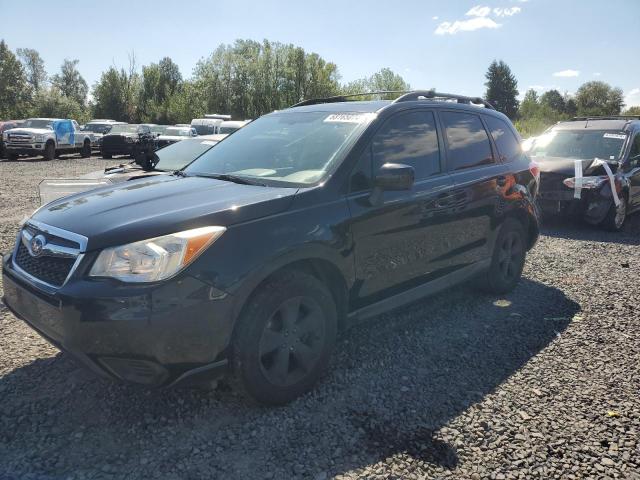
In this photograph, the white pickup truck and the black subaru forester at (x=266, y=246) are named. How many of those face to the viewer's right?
0

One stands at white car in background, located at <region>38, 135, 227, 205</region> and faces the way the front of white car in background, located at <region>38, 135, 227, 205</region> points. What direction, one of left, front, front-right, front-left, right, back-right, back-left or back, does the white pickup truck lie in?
back-right

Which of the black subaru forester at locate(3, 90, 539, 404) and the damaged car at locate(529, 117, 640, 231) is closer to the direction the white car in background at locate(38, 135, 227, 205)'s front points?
the black subaru forester

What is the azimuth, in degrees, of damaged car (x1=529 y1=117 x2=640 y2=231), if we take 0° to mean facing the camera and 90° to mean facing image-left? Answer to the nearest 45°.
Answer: approximately 45°

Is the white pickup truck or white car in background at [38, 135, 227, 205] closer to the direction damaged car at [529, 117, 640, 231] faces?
the white car in background

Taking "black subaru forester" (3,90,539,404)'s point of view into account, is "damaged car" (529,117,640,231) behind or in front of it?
behind

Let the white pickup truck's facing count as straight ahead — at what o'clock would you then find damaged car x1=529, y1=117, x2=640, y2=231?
The damaged car is roughly at 10 o'clock from the white pickup truck.

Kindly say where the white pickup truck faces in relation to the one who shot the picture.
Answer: facing the viewer and to the left of the viewer

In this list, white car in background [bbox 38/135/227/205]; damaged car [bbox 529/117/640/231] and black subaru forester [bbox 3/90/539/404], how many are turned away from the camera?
0
